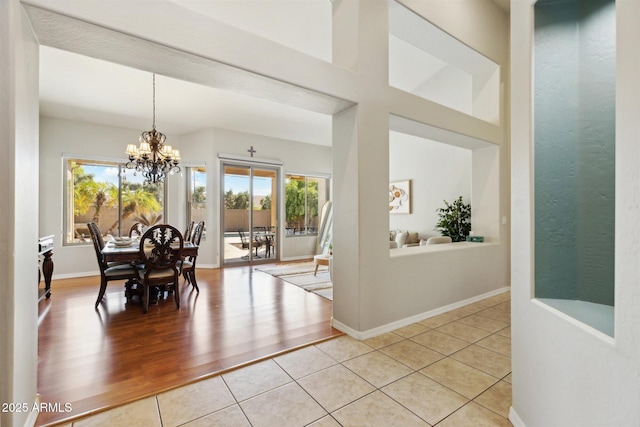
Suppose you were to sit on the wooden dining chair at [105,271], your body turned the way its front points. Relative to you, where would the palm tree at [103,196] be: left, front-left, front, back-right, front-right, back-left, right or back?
left

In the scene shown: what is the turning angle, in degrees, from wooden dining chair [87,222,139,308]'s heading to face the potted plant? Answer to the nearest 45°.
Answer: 0° — it already faces it

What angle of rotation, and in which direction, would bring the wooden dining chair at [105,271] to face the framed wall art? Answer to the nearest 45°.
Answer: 0° — it already faces it

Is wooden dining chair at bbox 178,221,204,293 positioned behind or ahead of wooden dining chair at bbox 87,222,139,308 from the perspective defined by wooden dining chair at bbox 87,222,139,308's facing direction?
ahead

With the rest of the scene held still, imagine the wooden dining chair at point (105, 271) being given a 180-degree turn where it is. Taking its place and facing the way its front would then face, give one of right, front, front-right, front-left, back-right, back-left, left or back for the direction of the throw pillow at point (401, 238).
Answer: back

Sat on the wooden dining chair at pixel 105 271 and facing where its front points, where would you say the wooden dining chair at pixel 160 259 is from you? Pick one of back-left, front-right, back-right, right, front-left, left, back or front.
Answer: front-right

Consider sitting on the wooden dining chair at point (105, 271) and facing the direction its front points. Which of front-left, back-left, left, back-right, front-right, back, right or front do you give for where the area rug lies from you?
front

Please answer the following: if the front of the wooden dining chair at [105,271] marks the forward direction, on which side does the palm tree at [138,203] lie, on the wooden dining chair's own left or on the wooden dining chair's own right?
on the wooden dining chair's own left

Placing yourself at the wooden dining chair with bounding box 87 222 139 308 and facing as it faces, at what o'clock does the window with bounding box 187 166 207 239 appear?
The window is roughly at 10 o'clock from the wooden dining chair.

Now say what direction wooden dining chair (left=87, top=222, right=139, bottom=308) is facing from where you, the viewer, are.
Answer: facing to the right of the viewer

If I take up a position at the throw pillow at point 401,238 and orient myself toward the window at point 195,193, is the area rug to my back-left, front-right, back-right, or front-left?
front-left

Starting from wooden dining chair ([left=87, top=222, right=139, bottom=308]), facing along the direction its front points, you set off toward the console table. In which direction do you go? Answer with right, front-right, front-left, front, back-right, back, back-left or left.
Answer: back-left

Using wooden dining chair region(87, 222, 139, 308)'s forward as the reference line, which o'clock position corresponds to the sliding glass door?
The sliding glass door is roughly at 11 o'clock from the wooden dining chair.

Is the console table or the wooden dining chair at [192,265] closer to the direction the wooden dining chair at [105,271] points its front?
the wooden dining chair
